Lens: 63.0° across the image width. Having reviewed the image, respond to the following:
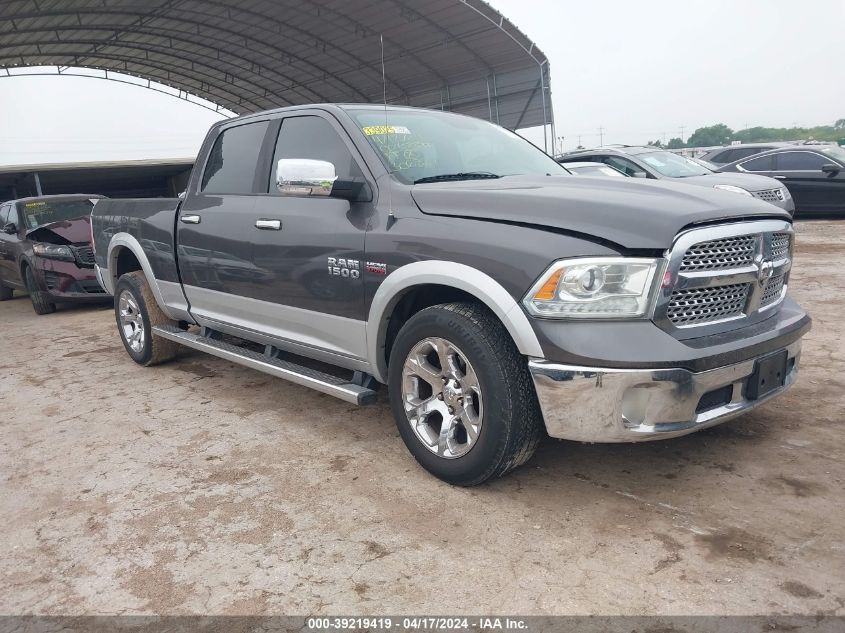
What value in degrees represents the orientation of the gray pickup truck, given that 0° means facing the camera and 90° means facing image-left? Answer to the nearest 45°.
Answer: approximately 315°

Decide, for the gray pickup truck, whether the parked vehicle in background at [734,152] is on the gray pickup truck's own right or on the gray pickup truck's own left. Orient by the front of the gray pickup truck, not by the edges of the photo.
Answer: on the gray pickup truck's own left

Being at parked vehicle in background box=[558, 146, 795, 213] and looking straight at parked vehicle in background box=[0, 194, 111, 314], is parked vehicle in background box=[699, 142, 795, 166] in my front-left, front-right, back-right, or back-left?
back-right

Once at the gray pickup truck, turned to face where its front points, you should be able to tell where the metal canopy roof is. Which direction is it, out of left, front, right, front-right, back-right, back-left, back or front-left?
back-left

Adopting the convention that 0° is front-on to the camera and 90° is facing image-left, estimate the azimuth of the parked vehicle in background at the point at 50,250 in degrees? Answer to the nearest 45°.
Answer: approximately 315°

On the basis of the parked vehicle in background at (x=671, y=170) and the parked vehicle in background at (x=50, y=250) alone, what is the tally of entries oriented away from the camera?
0

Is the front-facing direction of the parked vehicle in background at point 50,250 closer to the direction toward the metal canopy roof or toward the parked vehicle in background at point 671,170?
the parked vehicle in background

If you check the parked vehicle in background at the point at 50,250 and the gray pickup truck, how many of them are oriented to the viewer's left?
0

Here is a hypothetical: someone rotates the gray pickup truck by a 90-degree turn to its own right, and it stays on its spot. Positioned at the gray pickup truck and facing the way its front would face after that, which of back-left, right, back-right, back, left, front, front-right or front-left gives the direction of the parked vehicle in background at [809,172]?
back

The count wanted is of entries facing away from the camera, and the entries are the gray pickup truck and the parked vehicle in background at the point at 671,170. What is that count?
0
